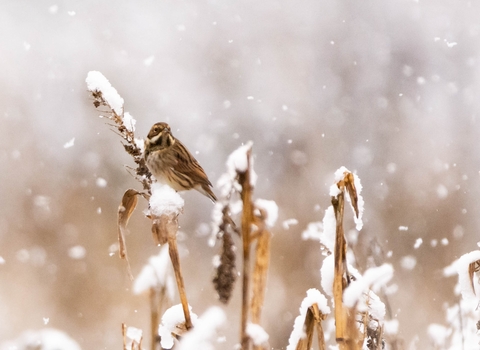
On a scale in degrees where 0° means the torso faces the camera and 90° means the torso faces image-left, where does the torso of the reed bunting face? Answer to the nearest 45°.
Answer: approximately 45°

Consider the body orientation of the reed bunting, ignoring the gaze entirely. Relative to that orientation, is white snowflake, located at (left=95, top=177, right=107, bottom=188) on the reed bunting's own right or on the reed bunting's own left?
on the reed bunting's own right

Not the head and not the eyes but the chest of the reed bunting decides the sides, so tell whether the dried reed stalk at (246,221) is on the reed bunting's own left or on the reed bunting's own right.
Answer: on the reed bunting's own left

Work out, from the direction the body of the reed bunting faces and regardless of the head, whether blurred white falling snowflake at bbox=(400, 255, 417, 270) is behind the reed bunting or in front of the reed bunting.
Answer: behind
